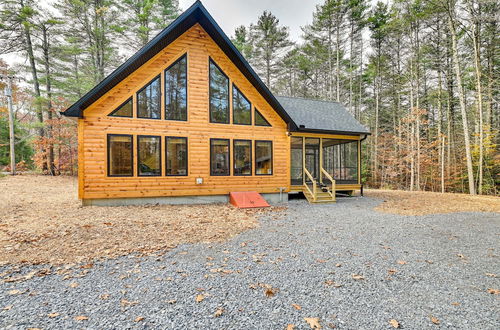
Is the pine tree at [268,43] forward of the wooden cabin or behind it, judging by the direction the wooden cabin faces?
behind

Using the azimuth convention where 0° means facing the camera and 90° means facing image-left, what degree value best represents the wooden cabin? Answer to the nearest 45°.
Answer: approximately 0°
